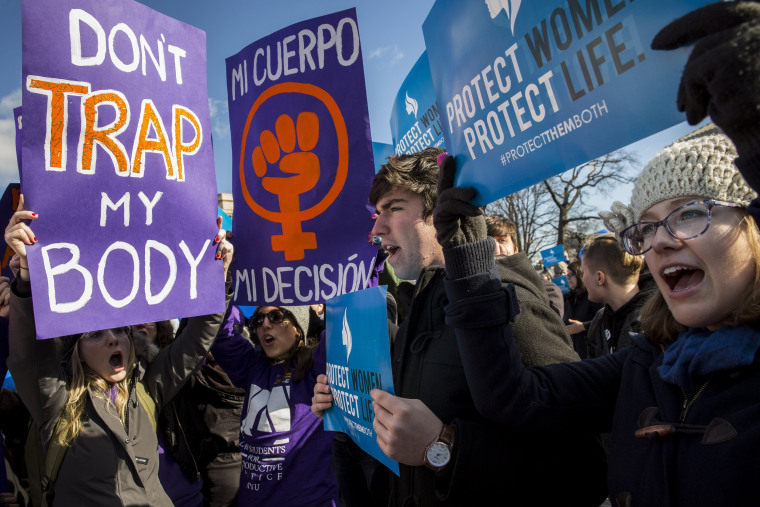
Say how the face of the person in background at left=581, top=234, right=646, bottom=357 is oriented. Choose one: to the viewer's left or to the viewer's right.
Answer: to the viewer's left

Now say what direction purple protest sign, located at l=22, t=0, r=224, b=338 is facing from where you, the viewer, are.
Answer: facing the viewer and to the right of the viewer

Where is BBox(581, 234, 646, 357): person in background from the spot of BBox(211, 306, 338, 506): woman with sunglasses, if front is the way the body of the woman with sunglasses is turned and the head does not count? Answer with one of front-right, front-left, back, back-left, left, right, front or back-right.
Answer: back-left

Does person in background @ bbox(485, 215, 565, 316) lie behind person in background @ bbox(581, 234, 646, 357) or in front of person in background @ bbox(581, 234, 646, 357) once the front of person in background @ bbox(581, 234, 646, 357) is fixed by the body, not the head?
in front

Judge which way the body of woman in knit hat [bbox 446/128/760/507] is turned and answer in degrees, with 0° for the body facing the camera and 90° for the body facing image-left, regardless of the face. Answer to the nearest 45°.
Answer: approximately 45°
